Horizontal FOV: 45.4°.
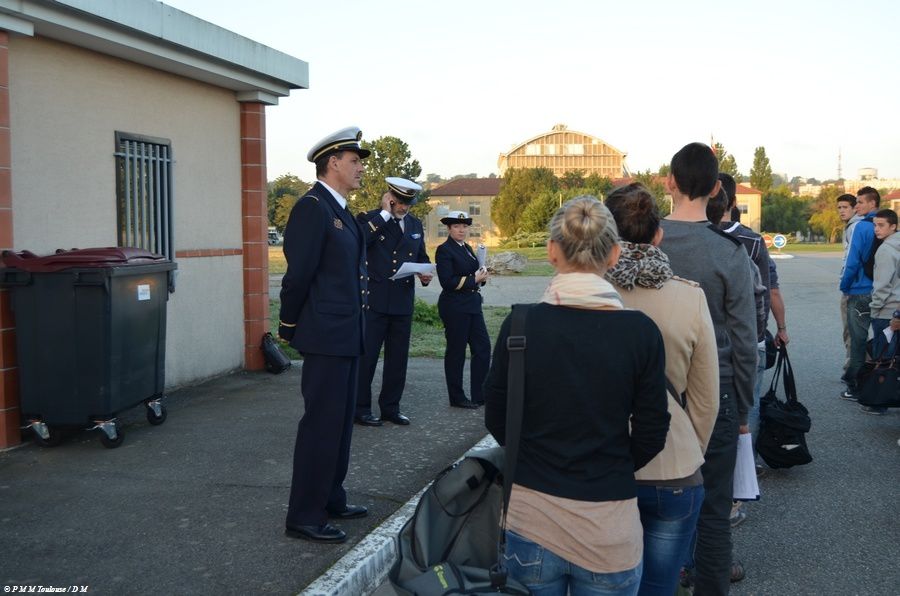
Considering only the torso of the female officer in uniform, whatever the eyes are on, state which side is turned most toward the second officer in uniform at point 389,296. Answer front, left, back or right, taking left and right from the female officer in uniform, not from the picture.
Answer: right

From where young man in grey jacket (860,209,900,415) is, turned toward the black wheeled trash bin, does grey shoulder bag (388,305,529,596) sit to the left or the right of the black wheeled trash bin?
left

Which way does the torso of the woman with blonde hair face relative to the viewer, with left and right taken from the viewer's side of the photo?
facing away from the viewer

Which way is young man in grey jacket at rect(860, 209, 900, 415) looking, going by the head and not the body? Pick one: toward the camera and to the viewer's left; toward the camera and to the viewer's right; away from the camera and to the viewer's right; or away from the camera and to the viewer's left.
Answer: toward the camera and to the viewer's left

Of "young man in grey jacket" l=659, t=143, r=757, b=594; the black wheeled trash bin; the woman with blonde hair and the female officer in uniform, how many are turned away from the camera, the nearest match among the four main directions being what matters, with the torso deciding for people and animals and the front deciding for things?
2

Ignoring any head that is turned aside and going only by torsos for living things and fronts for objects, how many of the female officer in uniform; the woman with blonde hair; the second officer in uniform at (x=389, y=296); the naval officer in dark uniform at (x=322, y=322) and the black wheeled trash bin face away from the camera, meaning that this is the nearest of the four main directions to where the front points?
1

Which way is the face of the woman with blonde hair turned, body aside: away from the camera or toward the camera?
away from the camera

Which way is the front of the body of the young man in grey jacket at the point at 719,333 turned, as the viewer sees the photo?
away from the camera

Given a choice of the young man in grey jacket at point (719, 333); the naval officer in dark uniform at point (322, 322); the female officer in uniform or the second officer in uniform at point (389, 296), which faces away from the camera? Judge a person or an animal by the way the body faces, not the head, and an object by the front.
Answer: the young man in grey jacket

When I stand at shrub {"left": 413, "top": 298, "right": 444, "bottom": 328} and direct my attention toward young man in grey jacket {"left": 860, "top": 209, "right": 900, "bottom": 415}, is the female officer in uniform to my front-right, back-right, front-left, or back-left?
front-right

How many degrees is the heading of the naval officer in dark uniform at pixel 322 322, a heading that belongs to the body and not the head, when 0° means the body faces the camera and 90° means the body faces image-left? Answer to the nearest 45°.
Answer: approximately 270°

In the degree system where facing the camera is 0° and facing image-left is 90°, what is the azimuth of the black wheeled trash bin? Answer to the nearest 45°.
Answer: approximately 315°

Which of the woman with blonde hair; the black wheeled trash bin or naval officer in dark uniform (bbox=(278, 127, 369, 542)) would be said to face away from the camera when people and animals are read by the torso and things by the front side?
the woman with blonde hair
